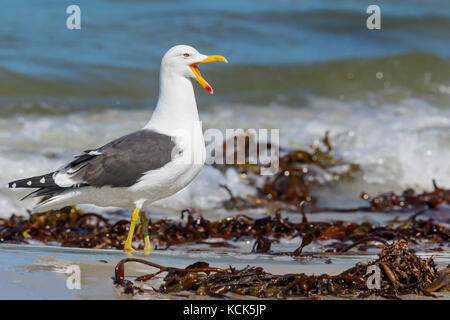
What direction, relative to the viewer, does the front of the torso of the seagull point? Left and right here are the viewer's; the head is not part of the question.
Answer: facing to the right of the viewer

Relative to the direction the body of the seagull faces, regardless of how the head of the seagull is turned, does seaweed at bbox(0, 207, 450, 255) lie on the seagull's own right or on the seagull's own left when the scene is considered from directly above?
on the seagull's own left
